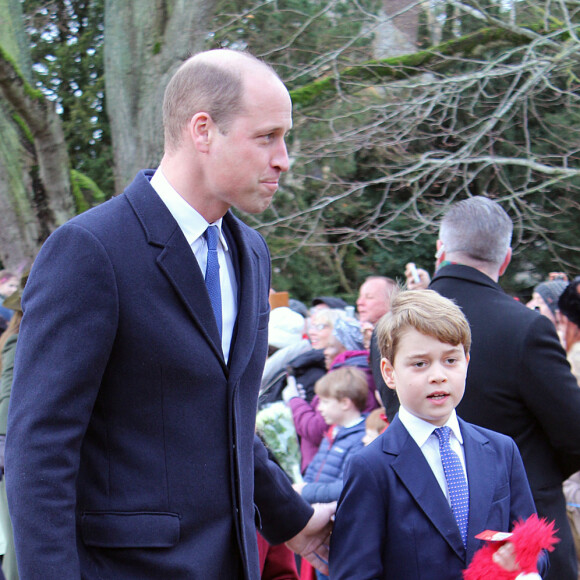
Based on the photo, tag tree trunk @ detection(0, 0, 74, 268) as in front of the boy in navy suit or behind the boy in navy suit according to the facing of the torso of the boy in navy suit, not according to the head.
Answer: behind

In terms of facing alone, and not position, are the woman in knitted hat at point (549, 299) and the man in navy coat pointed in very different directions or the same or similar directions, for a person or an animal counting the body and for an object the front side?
very different directions

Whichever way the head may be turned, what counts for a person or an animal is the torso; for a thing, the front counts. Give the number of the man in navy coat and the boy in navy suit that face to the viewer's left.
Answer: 0

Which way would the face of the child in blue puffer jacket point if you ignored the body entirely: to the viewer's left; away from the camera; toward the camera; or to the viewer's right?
to the viewer's left

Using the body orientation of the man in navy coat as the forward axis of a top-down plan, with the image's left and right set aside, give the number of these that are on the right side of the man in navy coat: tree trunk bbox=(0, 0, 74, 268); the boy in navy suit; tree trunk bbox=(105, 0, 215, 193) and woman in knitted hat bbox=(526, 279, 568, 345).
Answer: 0

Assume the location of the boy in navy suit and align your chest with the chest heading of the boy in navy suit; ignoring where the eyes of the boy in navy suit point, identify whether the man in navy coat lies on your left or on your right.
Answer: on your right

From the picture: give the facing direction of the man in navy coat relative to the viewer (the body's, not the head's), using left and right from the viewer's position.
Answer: facing the viewer and to the right of the viewer

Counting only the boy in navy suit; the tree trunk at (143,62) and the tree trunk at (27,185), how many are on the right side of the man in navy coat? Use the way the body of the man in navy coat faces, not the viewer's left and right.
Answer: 0

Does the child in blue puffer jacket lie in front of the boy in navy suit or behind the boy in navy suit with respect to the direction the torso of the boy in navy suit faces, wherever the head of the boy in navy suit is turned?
behind

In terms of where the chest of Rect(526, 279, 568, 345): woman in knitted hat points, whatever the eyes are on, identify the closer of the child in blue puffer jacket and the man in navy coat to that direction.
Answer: the child in blue puffer jacket

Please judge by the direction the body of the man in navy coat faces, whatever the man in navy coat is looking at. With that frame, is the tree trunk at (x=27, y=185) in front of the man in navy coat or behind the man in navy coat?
behind
